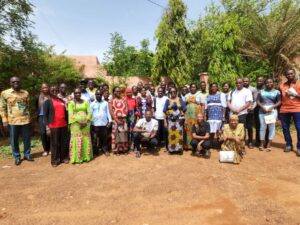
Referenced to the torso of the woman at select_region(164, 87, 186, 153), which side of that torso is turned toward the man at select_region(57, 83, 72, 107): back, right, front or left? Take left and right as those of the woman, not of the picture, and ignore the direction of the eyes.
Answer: right

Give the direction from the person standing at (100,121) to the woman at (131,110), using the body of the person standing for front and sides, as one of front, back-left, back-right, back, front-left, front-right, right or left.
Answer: left

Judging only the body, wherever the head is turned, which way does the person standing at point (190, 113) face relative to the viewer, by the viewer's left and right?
facing the viewer

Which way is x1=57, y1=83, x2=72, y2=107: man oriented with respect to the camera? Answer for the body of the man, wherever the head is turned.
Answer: toward the camera

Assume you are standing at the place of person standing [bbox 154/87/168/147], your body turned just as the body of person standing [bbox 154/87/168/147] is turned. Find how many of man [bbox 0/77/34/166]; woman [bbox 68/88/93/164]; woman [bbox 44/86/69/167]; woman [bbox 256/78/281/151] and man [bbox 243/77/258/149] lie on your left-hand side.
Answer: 2

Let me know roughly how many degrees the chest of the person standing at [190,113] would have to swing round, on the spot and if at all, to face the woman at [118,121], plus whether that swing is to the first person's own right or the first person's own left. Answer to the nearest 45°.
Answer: approximately 90° to the first person's own right

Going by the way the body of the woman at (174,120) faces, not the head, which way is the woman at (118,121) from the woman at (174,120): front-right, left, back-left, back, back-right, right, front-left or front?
right

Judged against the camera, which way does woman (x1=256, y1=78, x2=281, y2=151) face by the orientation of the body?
toward the camera

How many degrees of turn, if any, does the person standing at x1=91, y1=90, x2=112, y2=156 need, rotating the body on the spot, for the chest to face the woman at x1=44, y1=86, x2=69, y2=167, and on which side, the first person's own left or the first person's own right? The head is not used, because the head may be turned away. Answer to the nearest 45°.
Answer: approximately 90° to the first person's own right

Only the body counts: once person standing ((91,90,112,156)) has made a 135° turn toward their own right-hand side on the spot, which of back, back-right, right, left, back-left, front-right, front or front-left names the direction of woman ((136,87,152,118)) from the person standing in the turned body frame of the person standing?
back-right

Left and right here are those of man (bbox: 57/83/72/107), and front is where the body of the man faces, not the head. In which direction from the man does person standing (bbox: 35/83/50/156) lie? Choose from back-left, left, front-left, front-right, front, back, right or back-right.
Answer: back-right
